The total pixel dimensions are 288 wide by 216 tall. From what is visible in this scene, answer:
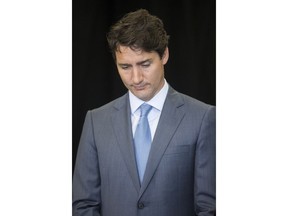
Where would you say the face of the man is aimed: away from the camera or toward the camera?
toward the camera

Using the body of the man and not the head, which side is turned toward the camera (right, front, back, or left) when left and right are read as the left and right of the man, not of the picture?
front
